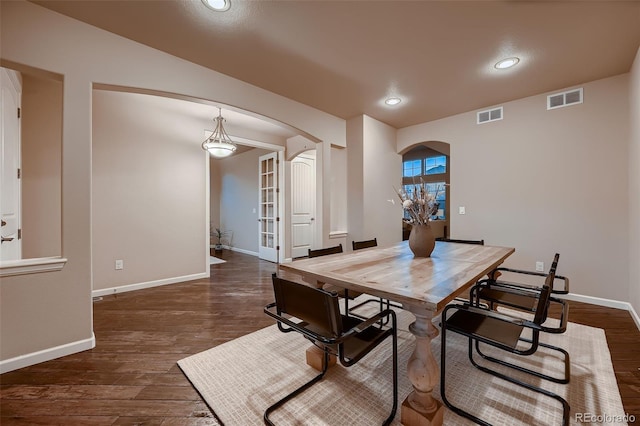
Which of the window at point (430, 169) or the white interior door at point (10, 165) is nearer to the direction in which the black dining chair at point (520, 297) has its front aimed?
the white interior door

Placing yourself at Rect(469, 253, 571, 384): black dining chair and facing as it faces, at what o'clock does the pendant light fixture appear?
The pendant light fixture is roughly at 12 o'clock from the black dining chair.

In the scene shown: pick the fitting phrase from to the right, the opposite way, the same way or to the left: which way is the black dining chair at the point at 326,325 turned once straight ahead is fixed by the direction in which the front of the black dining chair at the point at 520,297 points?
to the right

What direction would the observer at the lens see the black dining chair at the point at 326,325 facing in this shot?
facing away from the viewer and to the right of the viewer

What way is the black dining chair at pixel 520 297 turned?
to the viewer's left

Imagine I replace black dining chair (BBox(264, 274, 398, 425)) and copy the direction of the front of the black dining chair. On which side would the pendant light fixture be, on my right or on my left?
on my left

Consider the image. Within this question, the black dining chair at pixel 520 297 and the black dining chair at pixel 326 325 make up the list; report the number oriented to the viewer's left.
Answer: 1

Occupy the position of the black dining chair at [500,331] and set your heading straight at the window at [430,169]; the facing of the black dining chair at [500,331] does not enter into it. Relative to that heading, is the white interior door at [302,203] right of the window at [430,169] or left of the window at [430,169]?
left

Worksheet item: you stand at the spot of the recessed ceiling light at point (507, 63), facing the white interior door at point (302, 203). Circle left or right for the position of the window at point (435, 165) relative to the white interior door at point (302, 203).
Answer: right
